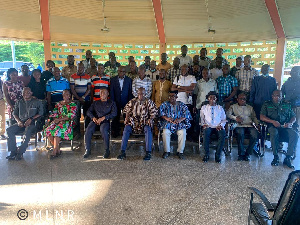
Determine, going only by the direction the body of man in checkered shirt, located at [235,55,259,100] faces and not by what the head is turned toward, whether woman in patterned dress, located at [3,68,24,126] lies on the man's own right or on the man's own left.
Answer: on the man's own right

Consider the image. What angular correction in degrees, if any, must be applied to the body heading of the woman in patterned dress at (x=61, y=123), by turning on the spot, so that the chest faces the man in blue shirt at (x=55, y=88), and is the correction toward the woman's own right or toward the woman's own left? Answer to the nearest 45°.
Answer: approximately 135° to the woman's own right

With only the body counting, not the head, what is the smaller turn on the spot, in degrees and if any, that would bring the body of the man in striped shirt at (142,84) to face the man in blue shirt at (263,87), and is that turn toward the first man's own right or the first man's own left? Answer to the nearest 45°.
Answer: approximately 90° to the first man's own left

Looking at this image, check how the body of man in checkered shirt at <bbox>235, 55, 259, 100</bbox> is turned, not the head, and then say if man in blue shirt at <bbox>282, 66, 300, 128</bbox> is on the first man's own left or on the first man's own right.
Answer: on the first man's own left

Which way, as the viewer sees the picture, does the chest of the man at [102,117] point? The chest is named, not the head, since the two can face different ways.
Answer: toward the camera

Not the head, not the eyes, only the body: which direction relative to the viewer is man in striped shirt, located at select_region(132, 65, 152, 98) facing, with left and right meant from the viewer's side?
facing the viewer

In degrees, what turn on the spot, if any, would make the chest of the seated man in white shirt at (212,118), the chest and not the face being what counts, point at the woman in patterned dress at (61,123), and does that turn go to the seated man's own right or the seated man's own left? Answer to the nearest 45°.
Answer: approximately 90° to the seated man's own right

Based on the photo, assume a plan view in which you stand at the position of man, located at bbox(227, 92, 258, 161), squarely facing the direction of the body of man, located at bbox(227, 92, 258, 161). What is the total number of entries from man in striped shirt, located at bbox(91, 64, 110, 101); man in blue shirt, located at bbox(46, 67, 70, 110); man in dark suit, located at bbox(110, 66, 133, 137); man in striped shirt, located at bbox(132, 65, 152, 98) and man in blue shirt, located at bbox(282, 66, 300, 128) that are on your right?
4

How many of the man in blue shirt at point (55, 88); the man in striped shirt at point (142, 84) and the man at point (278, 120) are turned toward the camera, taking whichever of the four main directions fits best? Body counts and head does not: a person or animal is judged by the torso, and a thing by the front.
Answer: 3

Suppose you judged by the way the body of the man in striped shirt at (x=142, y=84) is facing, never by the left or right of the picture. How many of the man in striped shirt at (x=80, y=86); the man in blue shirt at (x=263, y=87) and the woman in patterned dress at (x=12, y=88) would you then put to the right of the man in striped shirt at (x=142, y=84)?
2

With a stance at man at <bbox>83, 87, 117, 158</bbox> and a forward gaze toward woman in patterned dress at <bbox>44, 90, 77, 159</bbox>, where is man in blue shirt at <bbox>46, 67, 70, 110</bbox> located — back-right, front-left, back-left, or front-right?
front-right

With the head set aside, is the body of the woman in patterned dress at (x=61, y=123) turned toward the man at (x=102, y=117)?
no

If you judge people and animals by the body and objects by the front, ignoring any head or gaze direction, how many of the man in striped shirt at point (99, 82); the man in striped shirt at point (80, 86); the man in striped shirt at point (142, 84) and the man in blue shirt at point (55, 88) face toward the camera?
4

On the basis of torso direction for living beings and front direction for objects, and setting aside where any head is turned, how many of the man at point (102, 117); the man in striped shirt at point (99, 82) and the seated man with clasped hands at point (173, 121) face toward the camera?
3

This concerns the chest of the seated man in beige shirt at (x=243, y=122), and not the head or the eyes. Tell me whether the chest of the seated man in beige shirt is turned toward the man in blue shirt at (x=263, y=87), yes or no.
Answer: no

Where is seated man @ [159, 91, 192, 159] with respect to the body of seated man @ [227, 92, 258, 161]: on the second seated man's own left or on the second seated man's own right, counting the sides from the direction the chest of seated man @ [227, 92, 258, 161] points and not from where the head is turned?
on the second seated man's own right

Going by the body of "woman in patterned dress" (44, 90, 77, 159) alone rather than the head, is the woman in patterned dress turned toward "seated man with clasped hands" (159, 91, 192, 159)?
no

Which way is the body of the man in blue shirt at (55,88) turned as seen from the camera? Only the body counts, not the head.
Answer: toward the camera

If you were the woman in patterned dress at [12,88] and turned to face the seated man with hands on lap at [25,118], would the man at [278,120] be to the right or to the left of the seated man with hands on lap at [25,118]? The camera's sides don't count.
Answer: left
